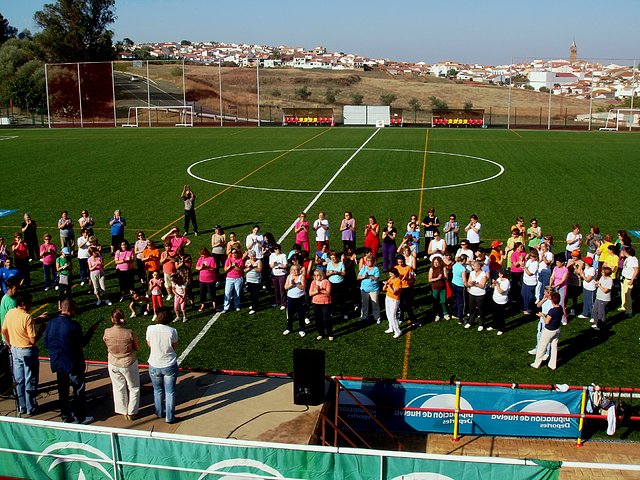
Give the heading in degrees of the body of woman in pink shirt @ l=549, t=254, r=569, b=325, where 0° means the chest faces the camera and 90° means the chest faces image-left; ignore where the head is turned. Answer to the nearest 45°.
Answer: approximately 45°

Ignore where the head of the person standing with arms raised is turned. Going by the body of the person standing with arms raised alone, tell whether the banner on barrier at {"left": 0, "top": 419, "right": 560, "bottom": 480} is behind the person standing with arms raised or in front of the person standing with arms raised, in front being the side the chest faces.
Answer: in front

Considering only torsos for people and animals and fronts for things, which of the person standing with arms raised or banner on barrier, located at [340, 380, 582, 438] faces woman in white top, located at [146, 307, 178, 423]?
the person standing with arms raised

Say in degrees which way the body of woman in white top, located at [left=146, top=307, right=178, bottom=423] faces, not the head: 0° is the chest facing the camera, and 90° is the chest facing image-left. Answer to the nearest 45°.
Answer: approximately 180°

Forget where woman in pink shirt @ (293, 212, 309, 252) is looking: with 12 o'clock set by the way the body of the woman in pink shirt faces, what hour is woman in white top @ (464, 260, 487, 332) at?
The woman in white top is roughly at 11 o'clock from the woman in pink shirt.

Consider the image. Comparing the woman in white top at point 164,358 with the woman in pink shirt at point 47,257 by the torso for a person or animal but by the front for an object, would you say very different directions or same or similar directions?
very different directions

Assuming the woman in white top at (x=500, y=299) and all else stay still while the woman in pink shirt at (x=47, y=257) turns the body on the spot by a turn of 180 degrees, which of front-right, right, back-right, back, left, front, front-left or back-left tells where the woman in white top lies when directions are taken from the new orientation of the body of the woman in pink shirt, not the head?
back-right

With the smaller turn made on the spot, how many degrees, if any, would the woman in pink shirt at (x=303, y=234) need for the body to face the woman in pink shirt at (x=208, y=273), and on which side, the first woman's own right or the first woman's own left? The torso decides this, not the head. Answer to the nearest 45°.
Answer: approximately 45° to the first woman's own right
